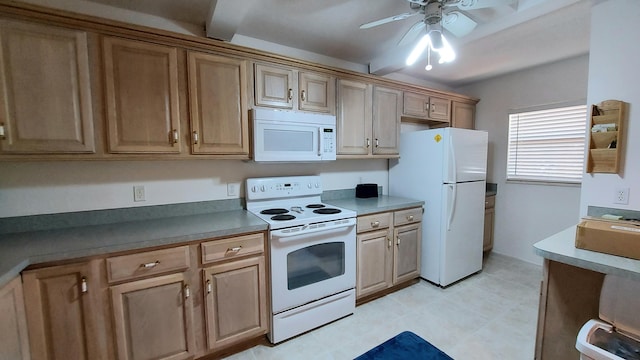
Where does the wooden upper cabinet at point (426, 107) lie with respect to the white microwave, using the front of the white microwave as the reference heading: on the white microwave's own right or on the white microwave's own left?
on the white microwave's own left

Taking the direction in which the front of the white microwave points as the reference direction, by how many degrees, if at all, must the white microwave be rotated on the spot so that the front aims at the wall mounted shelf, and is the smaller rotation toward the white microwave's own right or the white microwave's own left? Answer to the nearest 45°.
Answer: approximately 45° to the white microwave's own left

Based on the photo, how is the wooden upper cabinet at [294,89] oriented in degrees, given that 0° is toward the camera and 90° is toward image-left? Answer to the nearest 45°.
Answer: approximately 315°

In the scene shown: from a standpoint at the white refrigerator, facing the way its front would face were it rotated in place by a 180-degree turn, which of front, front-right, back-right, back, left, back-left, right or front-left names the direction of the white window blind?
right

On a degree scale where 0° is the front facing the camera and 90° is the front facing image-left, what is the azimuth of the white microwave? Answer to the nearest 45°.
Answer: approximately 315°
